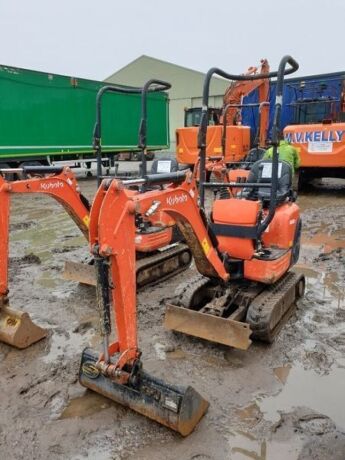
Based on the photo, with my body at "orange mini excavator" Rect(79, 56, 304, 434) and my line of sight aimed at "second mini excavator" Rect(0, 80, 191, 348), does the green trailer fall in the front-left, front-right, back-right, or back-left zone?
front-right

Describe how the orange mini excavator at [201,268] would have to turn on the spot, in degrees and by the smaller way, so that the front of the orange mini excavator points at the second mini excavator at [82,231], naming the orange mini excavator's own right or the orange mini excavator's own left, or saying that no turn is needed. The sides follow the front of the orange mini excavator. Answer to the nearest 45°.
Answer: approximately 90° to the orange mini excavator's own right

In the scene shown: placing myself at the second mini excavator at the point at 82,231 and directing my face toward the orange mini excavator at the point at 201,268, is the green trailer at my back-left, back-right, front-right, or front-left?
back-left

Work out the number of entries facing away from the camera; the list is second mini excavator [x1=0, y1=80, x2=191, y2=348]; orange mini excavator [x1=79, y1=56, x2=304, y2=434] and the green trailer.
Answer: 0

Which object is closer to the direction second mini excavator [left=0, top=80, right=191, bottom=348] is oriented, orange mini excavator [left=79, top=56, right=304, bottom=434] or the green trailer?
the orange mini excavator

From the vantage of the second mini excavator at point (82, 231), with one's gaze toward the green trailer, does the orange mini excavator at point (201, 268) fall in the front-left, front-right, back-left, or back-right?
back-right

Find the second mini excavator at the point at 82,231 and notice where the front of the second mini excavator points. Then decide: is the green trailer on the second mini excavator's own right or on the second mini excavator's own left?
on the second mini excavator's own right
